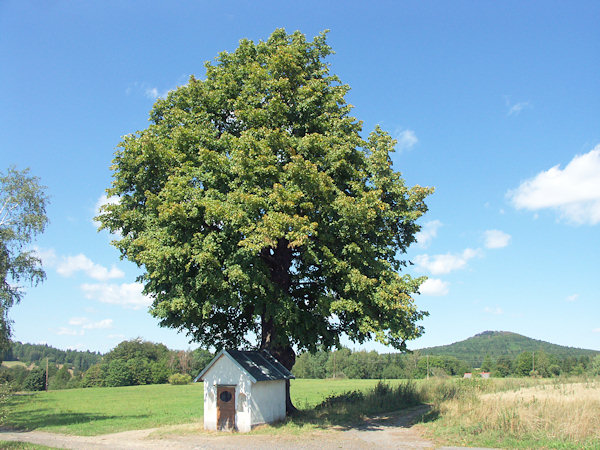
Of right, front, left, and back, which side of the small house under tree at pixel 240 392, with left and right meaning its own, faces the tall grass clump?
back

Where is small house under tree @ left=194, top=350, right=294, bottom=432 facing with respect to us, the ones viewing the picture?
facing the viewer and to the left of the viewer
